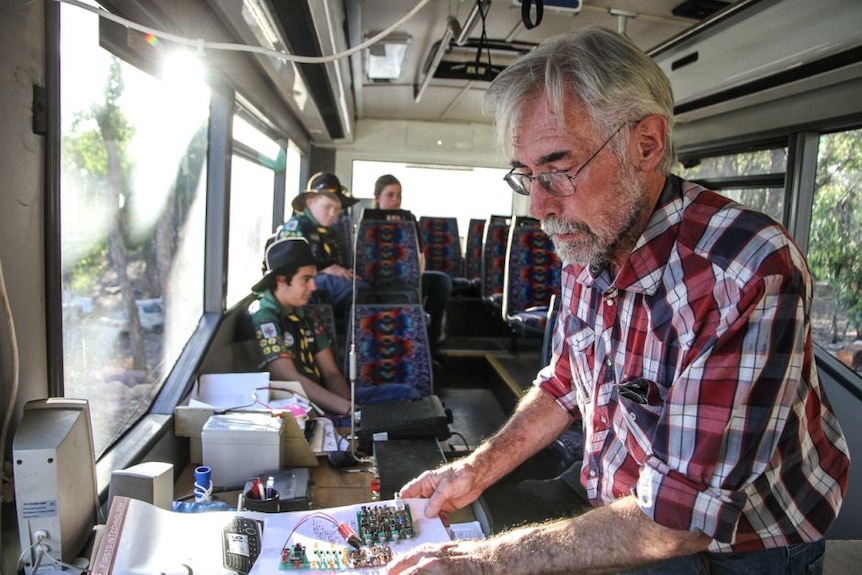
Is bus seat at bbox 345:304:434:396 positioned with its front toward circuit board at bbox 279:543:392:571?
yes

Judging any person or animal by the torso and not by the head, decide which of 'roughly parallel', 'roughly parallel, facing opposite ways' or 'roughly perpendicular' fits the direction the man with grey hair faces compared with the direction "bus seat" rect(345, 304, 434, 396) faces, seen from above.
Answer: roughly perpendicular

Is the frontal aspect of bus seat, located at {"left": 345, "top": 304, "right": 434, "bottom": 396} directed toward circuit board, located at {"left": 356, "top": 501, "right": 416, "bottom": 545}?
yes

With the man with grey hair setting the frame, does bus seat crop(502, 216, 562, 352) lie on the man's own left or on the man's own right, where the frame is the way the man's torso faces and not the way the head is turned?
on the man's own right

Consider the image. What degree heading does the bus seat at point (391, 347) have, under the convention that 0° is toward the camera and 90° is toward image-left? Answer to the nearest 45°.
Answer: approximately 0°

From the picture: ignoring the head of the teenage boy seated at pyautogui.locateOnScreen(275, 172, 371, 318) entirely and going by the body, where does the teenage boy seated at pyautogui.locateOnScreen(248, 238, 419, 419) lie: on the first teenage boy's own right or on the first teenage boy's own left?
on the first teenage boy's own right

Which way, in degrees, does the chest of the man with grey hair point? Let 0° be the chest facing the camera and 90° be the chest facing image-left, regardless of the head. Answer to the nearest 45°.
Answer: approximately 45°
